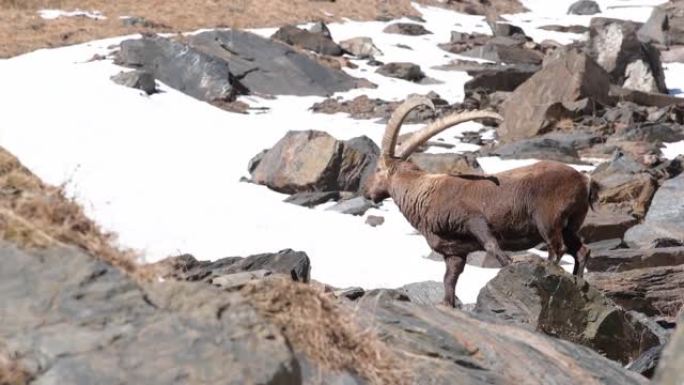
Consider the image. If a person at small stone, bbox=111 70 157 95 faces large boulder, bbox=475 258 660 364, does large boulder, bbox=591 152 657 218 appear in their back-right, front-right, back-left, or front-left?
front-left

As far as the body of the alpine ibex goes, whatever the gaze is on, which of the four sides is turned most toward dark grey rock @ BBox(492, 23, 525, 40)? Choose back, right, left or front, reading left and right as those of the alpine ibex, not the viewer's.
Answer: right

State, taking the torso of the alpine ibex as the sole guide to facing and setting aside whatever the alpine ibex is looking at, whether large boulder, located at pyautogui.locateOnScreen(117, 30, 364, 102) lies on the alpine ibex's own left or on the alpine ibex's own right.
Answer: on the alpine ibex's own right

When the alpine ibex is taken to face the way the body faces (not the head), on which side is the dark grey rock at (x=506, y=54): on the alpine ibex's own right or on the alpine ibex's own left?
on the alpine ibex's own right

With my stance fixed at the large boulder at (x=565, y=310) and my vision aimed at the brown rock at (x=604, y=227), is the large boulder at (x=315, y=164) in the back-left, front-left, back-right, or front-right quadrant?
front-left

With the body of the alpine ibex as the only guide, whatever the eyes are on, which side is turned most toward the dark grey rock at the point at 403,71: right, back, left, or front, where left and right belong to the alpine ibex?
right

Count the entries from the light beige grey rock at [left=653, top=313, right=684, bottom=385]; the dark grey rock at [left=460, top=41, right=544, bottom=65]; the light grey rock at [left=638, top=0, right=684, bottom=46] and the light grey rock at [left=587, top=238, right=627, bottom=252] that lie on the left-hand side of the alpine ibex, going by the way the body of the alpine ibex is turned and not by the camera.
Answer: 1

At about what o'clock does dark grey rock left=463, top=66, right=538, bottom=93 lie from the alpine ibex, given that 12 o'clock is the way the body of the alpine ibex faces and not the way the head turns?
The dark grey rock is roughly at 3 o'clock from the alpine ibex.

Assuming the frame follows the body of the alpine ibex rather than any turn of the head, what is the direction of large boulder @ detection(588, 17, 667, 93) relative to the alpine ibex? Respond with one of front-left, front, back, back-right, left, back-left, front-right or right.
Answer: right

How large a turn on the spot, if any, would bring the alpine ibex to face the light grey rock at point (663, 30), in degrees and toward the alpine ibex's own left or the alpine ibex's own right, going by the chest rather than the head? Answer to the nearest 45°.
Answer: approximately 90° to the alpine ibex's own right

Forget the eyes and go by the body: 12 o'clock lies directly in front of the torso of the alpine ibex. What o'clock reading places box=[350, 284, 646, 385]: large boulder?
The large boulder is roughly at 9 o'clock from the alpine ibex.

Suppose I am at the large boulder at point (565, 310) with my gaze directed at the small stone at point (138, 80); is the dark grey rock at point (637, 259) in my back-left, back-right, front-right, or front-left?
front-right

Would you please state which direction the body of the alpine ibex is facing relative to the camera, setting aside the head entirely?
to the viewer's left

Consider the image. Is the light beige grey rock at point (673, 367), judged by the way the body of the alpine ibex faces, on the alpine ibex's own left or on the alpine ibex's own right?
on the alpine ibex's own left
